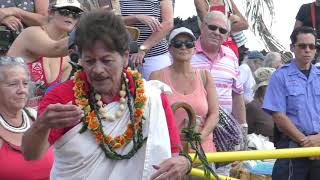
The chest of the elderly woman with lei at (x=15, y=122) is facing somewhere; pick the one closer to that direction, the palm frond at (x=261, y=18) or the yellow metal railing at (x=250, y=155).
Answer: the yellow metal railing

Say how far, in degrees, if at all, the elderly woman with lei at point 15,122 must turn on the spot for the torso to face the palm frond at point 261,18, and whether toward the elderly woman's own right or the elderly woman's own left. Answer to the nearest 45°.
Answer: approximately 90° to the elderly woman's own left

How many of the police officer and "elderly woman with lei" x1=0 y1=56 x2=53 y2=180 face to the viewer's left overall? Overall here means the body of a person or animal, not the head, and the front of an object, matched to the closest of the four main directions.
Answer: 0

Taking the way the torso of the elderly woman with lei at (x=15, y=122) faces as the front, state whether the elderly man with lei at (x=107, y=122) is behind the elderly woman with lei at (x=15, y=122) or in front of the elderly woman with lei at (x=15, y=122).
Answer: in front

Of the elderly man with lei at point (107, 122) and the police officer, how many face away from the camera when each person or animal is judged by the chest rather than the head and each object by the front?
0

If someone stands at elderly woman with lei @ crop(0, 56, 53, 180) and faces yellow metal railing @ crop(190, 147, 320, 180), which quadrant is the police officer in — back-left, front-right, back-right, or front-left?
front-left

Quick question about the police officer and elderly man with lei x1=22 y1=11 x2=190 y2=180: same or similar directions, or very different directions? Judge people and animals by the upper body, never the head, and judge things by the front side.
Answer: same or similar directions

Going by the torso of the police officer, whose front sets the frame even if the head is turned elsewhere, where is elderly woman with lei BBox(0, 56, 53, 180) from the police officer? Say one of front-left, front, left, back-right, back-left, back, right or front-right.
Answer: right

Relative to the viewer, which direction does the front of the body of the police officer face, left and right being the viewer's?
facing the viewer and to the right of the viewer

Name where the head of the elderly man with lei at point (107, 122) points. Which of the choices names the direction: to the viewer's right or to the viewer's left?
to the viewer's left

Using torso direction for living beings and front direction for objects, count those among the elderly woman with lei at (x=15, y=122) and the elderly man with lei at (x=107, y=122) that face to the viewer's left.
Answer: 0

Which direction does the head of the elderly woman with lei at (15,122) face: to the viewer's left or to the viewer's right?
to the viewer's right

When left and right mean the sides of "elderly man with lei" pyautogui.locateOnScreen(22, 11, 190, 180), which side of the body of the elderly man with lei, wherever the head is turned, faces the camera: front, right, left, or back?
front

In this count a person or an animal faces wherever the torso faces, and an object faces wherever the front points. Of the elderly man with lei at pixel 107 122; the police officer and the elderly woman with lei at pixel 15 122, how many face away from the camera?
0
